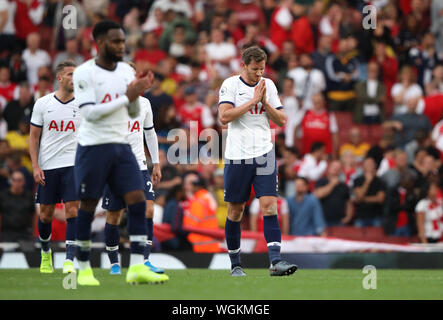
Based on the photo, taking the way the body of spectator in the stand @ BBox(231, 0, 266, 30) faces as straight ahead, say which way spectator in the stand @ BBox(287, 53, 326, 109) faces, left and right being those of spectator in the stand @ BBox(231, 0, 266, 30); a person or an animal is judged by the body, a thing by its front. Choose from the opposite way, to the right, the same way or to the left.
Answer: the same way

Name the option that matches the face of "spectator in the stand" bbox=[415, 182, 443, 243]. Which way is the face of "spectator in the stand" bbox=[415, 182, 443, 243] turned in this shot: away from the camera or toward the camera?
toward the camera

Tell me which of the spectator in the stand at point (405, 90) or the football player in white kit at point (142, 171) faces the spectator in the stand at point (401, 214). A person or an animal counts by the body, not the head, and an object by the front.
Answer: the spectator in the stand at point (405, 90)

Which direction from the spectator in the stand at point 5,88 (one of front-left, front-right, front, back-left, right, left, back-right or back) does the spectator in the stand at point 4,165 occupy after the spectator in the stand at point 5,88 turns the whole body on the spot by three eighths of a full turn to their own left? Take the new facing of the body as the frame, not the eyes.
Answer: back-right

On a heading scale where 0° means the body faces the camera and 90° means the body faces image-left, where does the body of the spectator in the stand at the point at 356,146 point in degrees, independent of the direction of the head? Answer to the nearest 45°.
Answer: approximately 0°

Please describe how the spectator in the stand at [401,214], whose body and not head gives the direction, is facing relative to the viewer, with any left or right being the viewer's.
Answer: facing the viewer

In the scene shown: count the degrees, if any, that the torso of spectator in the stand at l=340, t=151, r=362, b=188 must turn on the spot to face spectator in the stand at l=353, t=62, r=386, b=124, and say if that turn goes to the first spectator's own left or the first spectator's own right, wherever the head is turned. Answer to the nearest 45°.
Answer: approximately 180°

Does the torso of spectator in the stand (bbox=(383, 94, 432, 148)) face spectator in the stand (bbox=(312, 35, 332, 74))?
no

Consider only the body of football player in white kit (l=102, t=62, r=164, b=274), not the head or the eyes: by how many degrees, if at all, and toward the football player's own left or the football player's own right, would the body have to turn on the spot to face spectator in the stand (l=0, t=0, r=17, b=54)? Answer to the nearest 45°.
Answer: approximately 180°

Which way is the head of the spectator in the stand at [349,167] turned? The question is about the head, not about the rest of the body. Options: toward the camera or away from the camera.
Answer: toward the camera

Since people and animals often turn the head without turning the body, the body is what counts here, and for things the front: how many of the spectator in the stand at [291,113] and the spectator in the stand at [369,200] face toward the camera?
2

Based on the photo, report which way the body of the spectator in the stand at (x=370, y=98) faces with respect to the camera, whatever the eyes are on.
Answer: toward the camera

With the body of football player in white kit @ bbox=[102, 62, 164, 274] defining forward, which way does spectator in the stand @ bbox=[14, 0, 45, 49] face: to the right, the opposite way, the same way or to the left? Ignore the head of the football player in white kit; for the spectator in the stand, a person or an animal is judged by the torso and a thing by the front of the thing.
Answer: the same way

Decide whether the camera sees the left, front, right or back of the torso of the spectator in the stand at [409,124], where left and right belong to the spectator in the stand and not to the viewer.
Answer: front

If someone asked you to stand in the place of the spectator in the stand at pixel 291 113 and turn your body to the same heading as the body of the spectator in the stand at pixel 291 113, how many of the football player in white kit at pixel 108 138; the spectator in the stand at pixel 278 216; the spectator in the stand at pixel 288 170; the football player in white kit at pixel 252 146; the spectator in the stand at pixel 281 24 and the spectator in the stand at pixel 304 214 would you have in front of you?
5

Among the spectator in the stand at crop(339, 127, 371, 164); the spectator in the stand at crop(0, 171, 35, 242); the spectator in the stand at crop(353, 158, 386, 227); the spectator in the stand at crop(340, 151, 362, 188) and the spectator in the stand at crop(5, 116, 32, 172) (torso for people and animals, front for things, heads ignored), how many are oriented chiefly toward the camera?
5

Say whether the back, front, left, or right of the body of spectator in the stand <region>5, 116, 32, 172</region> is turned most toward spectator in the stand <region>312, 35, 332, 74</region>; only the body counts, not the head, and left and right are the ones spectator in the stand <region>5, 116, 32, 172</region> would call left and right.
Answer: left
